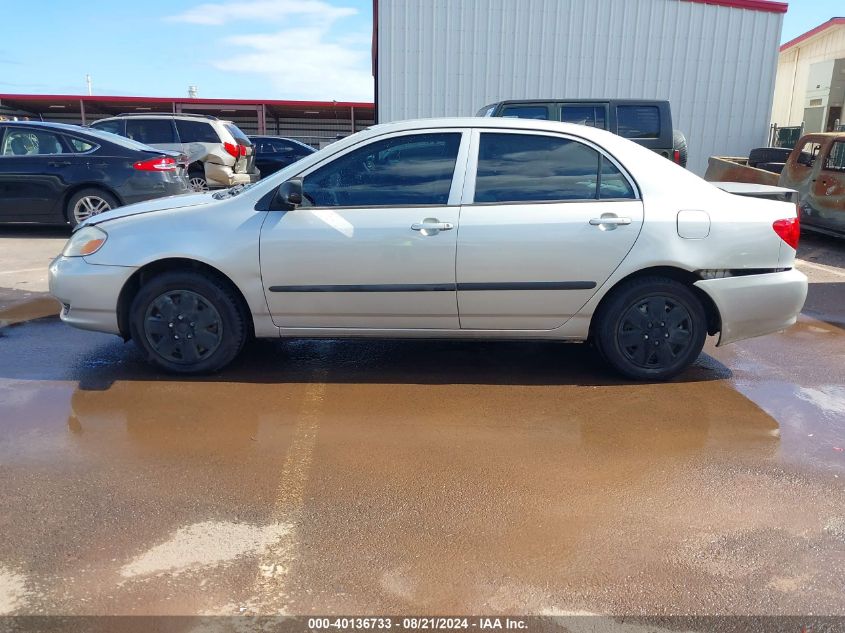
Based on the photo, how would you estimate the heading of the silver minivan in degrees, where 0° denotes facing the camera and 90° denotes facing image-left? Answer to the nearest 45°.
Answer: approximately 135°

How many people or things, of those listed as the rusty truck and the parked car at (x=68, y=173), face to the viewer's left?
1

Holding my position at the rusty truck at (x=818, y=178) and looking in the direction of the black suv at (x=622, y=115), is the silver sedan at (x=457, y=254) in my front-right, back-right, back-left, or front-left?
front-left

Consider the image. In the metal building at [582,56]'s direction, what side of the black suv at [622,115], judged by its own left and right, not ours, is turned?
right

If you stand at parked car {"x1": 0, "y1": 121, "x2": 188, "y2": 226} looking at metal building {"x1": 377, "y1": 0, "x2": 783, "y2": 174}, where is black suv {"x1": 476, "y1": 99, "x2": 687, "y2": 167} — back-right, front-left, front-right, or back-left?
front-right

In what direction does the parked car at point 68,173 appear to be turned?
to the viewer's left

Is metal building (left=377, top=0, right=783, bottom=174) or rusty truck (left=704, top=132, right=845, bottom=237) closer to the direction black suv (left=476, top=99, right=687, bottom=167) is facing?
the metal building

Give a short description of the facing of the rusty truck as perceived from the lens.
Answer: facing the viewer and to the right of the viewer

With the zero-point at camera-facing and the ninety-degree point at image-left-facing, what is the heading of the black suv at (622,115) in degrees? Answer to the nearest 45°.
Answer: approximately 90°

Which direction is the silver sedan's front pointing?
to the viewer's left

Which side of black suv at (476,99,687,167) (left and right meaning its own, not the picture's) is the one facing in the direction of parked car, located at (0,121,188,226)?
front

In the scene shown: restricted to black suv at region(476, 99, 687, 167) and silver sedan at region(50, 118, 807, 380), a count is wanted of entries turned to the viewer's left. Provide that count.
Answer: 2

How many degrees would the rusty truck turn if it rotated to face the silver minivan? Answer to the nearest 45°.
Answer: approximately 135° to its right

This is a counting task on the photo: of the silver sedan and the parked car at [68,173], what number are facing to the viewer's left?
2

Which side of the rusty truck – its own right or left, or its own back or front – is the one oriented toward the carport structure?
back
